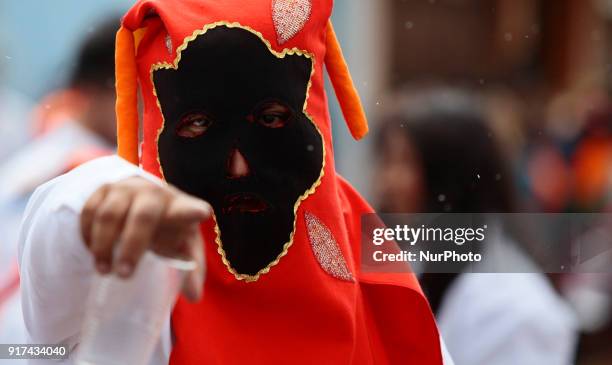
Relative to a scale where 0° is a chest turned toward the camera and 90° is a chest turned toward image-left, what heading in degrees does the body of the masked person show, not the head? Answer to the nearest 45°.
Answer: approximately 0°

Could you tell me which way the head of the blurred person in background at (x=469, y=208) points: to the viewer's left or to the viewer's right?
to the viewer's left

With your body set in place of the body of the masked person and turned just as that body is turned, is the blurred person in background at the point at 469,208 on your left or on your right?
on your left
